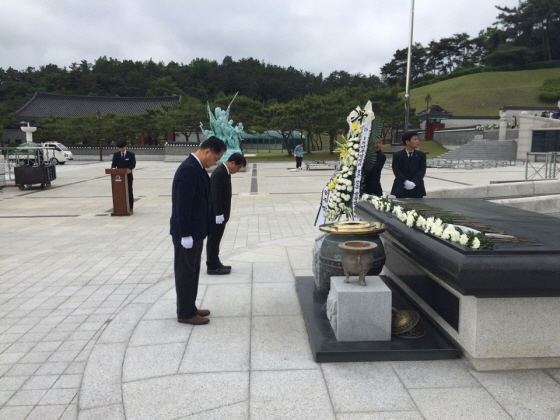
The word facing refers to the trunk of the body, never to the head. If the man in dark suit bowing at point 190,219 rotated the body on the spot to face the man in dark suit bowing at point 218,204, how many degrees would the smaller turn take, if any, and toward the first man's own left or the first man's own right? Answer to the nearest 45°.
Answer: approximately 90° to the first man's own left

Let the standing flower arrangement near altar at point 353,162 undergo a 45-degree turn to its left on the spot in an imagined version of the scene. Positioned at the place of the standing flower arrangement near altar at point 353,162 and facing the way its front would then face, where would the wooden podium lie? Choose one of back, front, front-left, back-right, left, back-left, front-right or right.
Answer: back-right

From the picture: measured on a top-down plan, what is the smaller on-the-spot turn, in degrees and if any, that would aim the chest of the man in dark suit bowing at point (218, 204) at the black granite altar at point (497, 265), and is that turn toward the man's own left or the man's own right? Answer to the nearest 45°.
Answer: approximately 45° to the man's own right

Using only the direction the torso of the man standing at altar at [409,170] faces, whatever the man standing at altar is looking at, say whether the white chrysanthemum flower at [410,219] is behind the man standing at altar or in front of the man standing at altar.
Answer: in front

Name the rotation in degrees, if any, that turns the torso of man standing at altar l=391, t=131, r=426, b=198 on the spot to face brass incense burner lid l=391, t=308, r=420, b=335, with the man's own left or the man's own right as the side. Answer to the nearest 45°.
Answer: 0° — they already face it

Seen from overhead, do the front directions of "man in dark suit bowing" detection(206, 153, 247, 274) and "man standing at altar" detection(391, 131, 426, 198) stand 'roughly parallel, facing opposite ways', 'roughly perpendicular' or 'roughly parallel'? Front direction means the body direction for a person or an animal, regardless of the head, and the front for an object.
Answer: roughly perpendicular

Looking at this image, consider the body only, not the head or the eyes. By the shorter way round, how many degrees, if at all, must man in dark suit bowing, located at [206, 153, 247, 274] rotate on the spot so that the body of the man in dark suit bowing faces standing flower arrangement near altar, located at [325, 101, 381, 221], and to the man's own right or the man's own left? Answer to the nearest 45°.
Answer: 0° — they already face it

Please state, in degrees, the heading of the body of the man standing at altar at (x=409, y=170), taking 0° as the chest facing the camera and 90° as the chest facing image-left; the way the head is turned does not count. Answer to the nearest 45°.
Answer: approximately 0°

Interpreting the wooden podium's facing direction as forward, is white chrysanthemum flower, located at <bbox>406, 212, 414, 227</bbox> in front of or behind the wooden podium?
in front

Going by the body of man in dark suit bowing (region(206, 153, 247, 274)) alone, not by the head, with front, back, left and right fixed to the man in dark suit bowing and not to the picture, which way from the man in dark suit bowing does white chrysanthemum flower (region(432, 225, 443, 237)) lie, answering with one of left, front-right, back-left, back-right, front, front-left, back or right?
front-right

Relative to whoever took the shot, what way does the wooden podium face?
facing the viewer

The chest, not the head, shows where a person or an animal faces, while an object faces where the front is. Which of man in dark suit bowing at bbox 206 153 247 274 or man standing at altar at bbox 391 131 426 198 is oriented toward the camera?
the man standing at altar

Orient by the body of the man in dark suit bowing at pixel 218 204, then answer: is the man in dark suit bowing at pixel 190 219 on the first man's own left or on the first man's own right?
on the first man's own right

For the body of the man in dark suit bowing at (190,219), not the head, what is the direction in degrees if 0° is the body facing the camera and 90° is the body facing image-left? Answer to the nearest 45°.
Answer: approximately 270°

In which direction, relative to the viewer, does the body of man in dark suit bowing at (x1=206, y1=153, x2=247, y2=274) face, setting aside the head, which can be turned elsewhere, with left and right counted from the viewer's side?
facing to the right of the viewer

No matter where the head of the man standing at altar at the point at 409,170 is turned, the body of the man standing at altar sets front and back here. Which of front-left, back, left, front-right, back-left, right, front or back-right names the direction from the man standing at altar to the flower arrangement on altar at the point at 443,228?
front

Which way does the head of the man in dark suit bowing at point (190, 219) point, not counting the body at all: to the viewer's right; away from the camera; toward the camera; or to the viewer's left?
to the viewer's right

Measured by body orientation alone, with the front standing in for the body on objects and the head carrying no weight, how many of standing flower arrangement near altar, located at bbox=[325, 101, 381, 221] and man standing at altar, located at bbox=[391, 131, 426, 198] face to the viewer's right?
0
